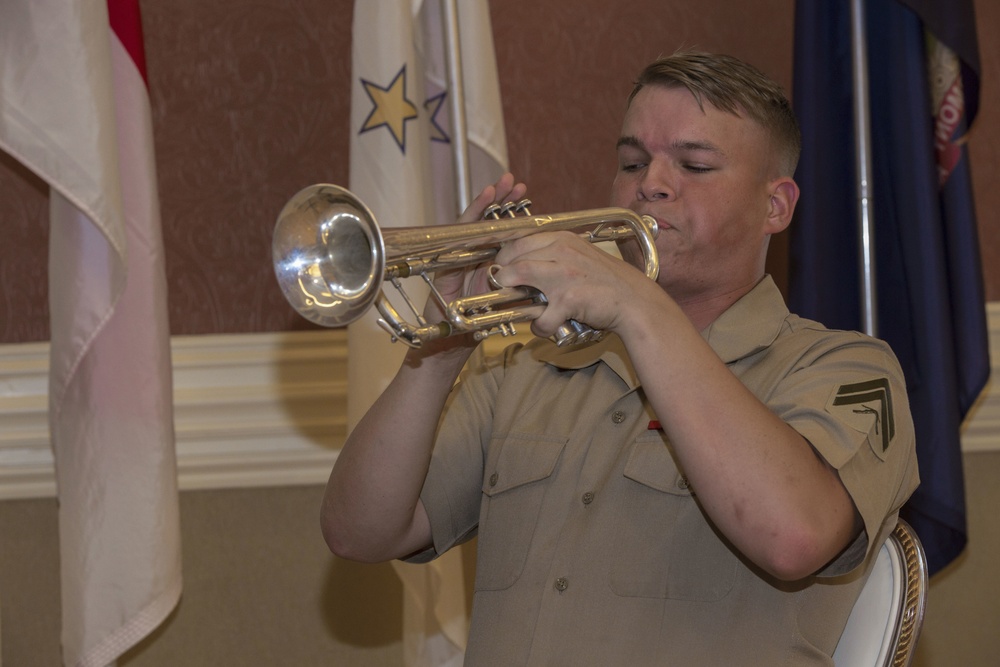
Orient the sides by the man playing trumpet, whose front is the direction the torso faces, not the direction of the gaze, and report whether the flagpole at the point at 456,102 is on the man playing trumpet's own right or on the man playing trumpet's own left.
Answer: on the man playing trumpet's own right

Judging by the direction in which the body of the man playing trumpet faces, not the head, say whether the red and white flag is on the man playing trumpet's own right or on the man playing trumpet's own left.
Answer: on the man playing trumpet's own right

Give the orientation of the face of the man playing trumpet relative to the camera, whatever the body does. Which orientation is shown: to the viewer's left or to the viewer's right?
to the viewer's left

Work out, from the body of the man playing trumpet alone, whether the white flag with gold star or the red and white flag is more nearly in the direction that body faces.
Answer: the red and white flag

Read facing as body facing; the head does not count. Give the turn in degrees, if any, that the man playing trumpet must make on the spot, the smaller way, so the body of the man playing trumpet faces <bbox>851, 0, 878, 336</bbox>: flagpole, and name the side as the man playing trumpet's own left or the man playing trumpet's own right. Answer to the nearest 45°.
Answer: approximately 180°

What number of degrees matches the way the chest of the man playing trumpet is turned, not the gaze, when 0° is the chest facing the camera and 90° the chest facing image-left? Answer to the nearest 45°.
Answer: approximately 45°

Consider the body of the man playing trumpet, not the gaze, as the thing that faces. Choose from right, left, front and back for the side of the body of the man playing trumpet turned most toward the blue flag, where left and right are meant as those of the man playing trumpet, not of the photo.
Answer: back

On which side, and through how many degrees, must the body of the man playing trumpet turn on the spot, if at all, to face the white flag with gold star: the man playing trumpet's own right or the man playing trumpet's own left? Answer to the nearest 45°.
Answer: approximately 90° to the man playing trumpet's own right
